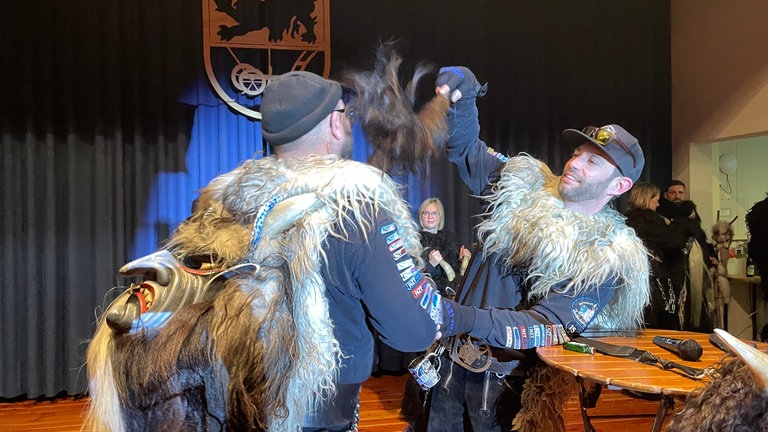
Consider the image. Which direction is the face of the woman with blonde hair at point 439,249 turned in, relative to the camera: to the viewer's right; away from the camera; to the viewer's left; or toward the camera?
toward the camera

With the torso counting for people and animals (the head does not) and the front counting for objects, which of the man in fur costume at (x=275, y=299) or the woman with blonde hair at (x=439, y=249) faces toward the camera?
the woman with blonde hair

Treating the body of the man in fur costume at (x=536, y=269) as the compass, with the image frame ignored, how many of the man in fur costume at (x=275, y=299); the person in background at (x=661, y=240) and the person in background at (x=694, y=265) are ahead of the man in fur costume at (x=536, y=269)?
1

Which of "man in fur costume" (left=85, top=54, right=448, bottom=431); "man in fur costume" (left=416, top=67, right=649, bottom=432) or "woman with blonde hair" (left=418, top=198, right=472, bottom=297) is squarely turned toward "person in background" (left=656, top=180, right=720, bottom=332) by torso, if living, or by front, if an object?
"man in fur costume" (left=85, top=54, right=448, bottom=431)

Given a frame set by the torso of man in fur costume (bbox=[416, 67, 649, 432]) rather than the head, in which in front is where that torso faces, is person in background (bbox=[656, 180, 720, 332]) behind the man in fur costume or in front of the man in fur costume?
behind

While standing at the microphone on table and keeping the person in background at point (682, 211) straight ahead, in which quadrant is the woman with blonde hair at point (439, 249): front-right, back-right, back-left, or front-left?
front-left

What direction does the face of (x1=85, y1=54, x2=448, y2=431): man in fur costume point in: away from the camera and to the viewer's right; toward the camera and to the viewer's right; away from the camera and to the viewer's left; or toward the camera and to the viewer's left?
away from the camera and to the viewer's right

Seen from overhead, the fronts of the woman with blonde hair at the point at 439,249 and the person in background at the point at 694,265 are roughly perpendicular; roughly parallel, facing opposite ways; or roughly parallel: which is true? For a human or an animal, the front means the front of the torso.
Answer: roughly parallel

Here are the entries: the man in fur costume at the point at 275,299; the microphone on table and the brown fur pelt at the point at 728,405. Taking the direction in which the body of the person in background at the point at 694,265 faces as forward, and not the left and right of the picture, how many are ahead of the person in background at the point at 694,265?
3

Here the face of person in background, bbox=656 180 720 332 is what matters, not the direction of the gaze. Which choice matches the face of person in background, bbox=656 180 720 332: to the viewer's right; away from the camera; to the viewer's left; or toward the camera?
toward the camera

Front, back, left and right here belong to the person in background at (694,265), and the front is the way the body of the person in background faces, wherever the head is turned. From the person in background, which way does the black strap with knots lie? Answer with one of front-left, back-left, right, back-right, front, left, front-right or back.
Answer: front

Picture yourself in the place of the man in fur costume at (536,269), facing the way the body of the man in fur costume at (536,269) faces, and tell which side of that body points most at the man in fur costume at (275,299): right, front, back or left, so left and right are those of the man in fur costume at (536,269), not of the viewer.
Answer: front

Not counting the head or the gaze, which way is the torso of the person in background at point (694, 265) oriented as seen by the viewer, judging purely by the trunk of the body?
toward the camera

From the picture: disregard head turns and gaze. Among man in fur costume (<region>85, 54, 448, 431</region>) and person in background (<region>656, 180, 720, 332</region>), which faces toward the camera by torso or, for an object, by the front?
the person in background

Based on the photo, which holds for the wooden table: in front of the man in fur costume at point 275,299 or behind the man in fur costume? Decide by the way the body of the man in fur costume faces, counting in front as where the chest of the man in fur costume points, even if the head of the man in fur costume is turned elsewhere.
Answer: in front
